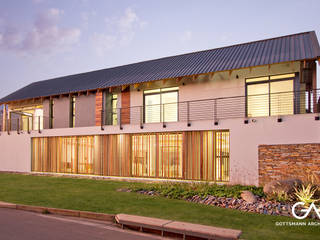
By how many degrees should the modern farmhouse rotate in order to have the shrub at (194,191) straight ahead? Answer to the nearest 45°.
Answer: approximately 45° to its left

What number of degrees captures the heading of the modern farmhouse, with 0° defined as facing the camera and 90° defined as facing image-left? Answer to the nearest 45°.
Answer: approximately 45°

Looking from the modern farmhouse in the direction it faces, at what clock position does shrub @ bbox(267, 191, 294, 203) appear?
The shrub is roughly at 10 o'clock from the modern farmhouse.
